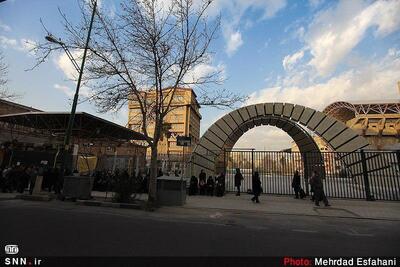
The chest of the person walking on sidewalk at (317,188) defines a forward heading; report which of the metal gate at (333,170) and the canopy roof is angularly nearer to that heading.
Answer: the canopy roof

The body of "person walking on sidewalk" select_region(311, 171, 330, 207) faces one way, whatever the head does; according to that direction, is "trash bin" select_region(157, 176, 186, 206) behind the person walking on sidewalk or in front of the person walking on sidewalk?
in front

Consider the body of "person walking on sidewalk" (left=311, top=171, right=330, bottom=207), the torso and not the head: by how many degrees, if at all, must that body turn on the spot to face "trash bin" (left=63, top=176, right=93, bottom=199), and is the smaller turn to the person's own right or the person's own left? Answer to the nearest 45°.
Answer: approximately 45° to the person's own left

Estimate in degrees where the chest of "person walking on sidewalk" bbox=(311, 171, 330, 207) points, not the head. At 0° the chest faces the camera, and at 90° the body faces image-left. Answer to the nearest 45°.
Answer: approximately 90°

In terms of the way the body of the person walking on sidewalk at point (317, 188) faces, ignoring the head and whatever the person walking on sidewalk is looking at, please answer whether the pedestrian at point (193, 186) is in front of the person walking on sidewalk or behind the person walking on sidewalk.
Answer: in front

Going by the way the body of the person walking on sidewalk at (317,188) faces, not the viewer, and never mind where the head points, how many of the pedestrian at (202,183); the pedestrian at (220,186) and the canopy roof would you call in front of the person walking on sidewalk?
3

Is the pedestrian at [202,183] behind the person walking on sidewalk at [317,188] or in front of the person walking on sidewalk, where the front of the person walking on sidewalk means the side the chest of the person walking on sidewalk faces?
in front

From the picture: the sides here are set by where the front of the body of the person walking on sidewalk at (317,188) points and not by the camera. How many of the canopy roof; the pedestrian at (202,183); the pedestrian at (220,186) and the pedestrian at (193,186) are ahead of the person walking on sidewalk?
4

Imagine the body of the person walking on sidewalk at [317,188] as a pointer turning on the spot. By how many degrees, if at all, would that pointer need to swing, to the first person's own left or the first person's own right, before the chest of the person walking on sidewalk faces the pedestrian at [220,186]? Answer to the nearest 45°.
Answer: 0° — they already face them
